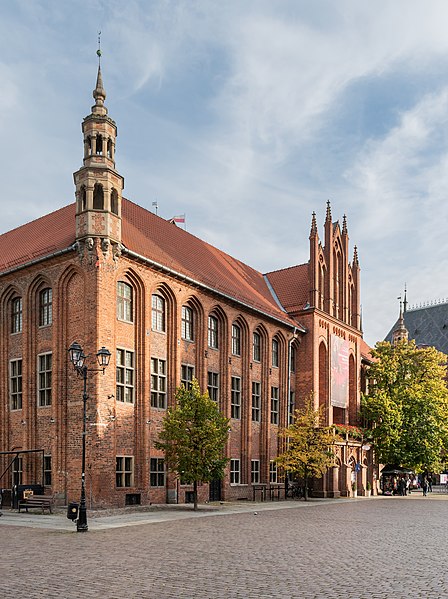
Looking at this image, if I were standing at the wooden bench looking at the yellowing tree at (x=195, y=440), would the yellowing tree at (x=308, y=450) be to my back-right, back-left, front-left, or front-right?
front-left
